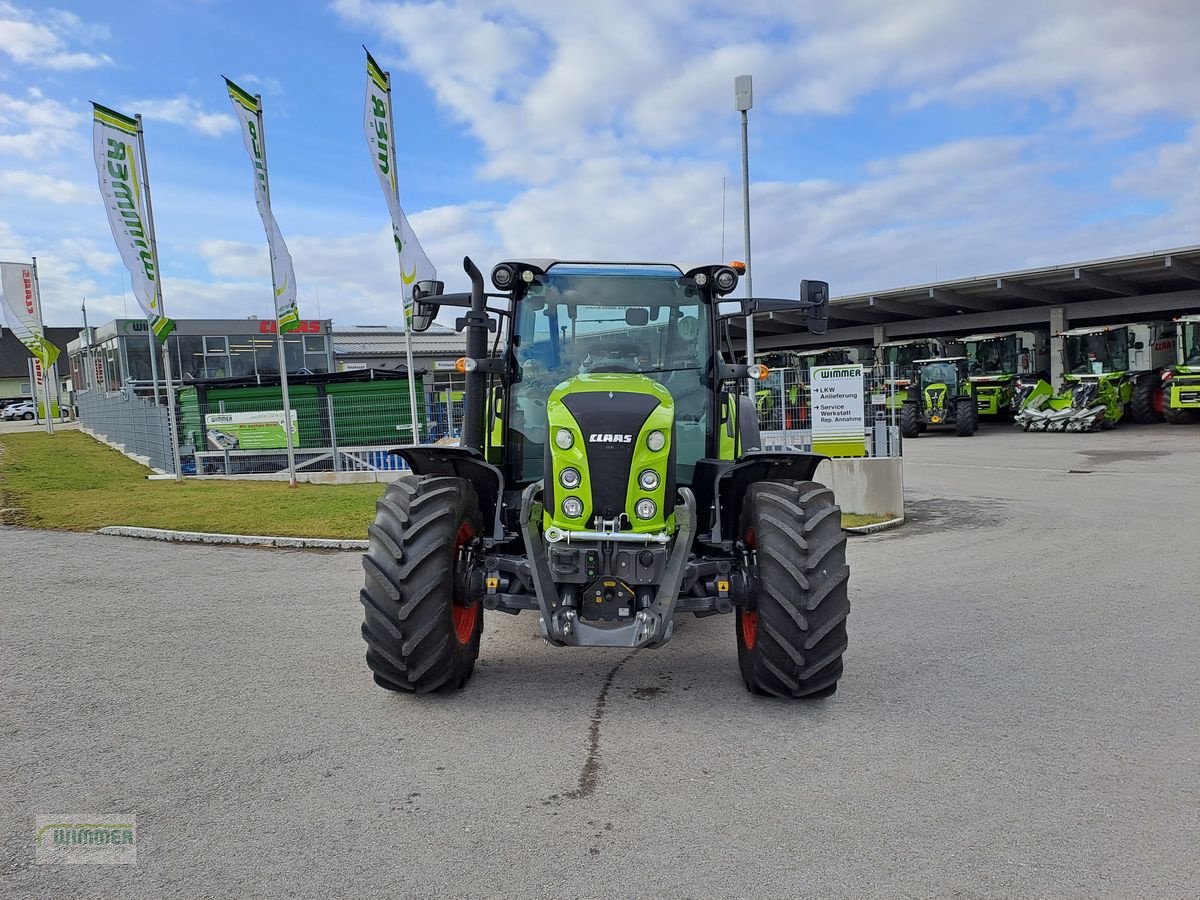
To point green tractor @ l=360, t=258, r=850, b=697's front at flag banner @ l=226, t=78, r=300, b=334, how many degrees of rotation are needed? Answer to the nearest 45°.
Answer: approximately 135° to its right

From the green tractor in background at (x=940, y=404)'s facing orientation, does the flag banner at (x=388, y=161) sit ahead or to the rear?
ahead

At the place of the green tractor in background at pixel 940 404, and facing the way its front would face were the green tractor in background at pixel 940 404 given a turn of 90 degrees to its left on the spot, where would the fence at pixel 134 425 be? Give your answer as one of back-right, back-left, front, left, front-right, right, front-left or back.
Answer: back-right

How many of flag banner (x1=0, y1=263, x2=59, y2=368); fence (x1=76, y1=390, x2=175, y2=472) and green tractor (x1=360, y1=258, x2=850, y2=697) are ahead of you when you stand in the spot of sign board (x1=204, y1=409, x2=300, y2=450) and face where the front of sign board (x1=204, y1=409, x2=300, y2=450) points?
1

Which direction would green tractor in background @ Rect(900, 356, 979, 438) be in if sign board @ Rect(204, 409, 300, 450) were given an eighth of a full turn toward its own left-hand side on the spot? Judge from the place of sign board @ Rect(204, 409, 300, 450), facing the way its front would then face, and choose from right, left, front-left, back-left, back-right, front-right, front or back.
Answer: front-left

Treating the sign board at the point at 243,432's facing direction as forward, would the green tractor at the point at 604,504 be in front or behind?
in front

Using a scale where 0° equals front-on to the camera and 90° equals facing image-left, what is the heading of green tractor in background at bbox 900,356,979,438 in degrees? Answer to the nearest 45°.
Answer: approximately 0°

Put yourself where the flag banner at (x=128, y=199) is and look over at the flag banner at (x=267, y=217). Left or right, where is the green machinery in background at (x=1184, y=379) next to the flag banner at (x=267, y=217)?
left

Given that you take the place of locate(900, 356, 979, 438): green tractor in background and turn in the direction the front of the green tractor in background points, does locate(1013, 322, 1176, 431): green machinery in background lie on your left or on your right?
on your left

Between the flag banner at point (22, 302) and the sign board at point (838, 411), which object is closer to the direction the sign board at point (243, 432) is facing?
the sign board

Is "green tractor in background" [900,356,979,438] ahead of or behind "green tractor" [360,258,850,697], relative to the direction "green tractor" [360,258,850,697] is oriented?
behind
